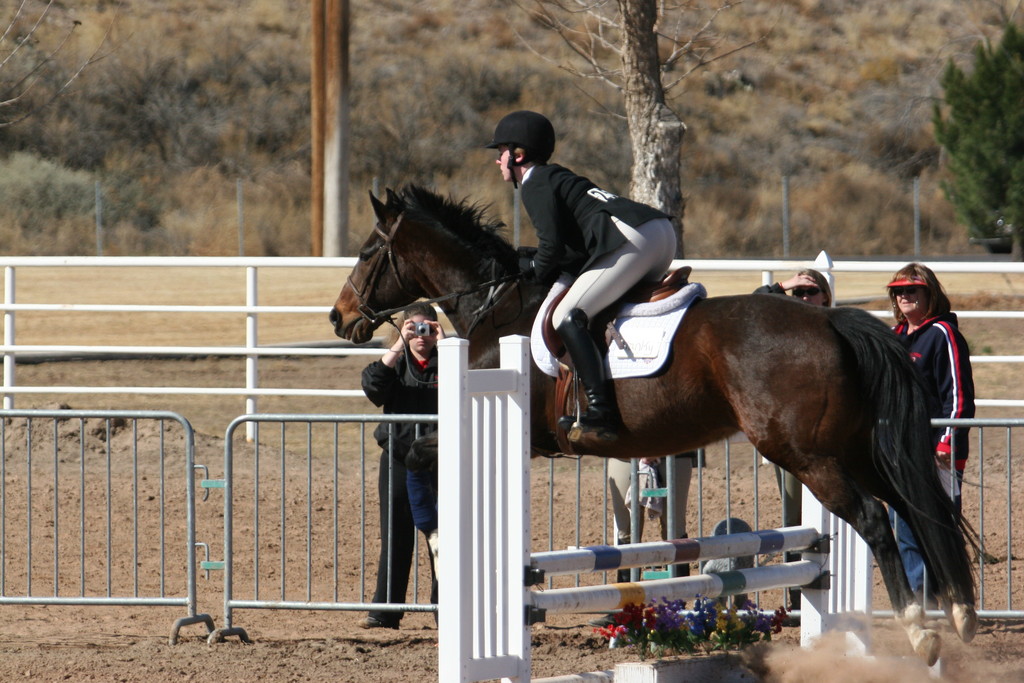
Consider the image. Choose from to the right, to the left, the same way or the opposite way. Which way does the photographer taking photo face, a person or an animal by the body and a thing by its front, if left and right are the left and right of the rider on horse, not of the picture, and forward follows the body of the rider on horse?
to the left

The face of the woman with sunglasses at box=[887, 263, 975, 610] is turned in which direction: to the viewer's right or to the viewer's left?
to the viewer's left

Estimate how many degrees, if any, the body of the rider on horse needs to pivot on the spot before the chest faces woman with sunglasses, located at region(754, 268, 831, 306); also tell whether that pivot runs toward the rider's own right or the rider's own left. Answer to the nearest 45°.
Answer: approximately 135° to the rider's own right

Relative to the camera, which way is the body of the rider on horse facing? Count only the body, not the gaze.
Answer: to the viewer's left

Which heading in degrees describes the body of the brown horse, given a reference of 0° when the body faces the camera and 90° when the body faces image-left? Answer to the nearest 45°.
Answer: approximately 90°

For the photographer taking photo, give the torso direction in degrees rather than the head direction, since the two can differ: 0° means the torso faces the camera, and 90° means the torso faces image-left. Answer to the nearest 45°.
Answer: approximately 0°

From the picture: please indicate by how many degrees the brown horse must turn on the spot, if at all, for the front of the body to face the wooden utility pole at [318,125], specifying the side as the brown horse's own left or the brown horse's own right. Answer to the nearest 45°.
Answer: approximately 90° to the brown horse's own right

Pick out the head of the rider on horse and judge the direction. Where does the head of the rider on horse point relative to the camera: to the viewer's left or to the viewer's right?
to the viewer's left

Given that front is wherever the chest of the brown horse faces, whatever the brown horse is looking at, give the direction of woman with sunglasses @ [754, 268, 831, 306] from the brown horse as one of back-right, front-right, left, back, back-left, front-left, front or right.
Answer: right
